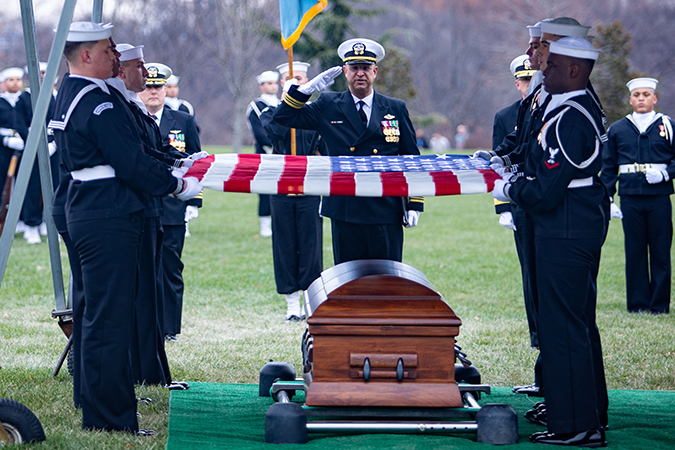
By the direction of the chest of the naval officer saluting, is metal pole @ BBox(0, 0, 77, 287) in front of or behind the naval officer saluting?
in front

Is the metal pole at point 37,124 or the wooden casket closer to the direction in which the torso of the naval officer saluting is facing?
the wooden casket

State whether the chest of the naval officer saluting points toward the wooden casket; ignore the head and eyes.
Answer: yes

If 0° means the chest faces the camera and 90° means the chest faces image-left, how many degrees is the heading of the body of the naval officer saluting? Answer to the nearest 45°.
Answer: approximately 0°

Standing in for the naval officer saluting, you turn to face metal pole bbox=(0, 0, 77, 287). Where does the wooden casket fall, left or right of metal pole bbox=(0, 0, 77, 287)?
left

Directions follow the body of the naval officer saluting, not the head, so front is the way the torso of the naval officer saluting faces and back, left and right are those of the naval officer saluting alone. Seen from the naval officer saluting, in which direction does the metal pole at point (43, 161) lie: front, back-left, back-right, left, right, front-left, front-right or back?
right
